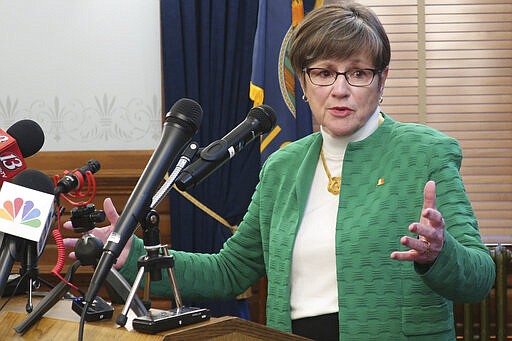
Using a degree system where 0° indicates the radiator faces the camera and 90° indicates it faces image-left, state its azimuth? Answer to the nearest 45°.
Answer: approximately 0°

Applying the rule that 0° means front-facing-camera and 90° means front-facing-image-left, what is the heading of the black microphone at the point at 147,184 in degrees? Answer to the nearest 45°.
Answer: approximately 270°

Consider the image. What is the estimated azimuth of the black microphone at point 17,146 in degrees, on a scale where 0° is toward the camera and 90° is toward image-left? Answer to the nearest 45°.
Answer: approximately 225°

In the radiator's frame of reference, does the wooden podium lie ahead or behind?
ahead

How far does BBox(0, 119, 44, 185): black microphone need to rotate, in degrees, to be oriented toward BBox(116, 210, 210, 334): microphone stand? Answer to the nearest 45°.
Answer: approximately 90° to its right

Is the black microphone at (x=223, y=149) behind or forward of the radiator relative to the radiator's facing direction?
forward

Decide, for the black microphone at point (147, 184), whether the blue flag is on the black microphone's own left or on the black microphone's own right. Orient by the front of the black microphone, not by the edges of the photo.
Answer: on the black microphone's own left
